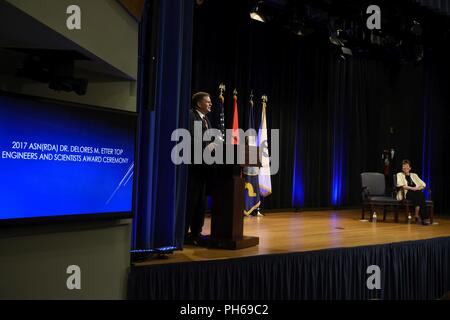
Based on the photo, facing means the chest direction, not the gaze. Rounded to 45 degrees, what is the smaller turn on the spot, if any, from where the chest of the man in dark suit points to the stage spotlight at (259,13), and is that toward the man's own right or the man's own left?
approximately 90° to the man's own left

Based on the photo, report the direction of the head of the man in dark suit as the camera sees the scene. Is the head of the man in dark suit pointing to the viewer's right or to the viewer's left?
to the viewer's right

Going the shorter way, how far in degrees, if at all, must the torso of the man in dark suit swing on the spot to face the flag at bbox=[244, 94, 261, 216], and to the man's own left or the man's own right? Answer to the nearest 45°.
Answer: approximately 90° to the man's own left

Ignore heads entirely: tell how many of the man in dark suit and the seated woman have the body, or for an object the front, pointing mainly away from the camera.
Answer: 0

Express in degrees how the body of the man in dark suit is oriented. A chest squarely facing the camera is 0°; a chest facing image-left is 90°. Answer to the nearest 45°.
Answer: approximately 270°

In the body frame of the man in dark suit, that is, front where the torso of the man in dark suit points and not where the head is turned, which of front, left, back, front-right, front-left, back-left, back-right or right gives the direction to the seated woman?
front-left
